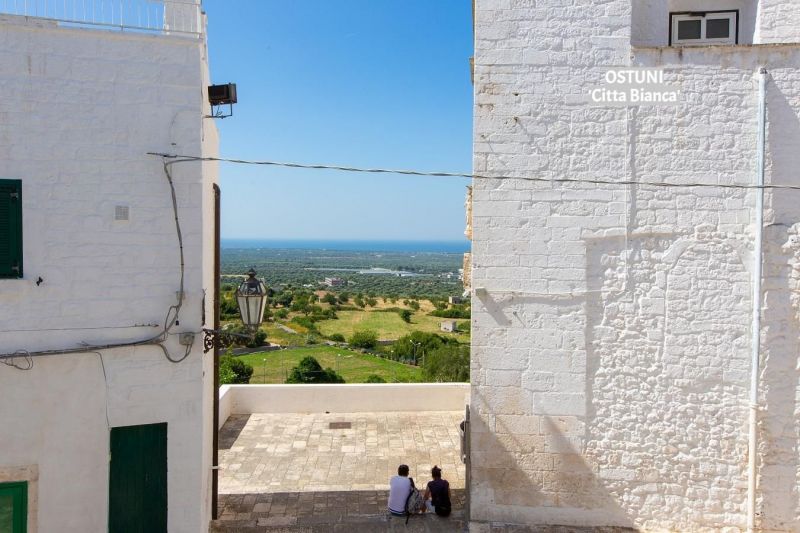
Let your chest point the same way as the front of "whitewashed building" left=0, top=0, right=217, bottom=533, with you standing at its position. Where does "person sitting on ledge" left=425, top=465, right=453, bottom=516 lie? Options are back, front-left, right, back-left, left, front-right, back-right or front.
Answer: left

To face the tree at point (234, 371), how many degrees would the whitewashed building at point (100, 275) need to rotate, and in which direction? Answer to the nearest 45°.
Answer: approximately 180°

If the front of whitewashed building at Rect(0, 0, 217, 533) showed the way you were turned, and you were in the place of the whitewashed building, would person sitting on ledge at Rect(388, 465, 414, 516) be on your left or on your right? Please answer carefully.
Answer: on your left

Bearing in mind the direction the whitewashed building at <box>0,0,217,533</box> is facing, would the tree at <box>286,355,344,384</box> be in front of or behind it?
behind

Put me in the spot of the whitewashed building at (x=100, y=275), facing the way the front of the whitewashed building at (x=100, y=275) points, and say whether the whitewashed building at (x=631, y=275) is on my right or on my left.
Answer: on my left

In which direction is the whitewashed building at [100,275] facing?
toward the camera

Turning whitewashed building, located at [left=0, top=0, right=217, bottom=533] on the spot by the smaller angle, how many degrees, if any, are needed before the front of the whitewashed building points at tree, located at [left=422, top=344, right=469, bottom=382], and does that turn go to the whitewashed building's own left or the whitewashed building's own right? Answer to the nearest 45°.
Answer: approximately 135° to the whitewashed building's own left

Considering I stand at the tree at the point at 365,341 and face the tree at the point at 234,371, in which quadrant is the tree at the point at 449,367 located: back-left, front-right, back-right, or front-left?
front-left

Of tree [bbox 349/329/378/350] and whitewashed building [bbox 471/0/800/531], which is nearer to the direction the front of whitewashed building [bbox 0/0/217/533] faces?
the whitewashed building
